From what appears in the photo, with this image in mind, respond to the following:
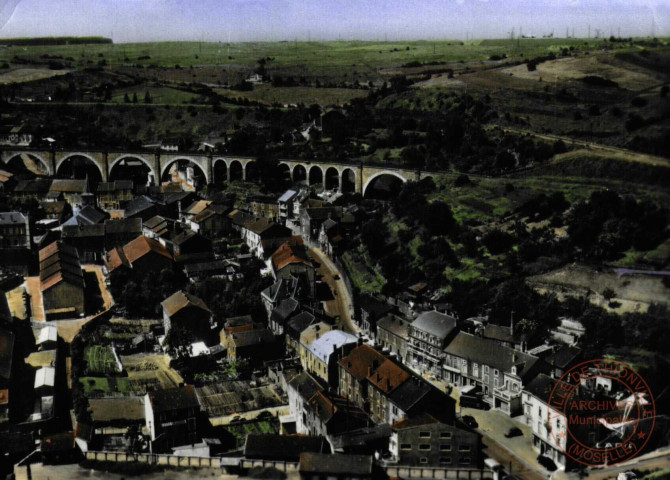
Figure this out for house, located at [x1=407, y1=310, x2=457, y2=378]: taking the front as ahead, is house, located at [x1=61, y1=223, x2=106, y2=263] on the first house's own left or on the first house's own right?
on the first house's own right

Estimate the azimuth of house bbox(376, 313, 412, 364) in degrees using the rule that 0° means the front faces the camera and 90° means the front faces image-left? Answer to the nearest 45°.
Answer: approximately 45°

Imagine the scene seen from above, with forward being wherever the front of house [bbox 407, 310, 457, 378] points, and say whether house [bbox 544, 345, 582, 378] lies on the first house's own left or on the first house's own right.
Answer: on the first house's own left

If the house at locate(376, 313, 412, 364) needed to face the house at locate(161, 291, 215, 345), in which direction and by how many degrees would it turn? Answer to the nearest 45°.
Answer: approximately 45° to its right

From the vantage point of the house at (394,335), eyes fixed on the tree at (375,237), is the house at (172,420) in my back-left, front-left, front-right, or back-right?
back-left

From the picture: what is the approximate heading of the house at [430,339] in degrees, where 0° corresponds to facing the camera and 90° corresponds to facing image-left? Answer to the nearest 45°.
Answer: approximately 45°

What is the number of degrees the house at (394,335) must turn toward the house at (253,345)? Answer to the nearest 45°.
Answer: approximately 45° to its right
